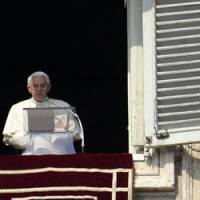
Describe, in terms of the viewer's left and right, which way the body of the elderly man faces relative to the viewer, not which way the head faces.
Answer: facing the viewer
